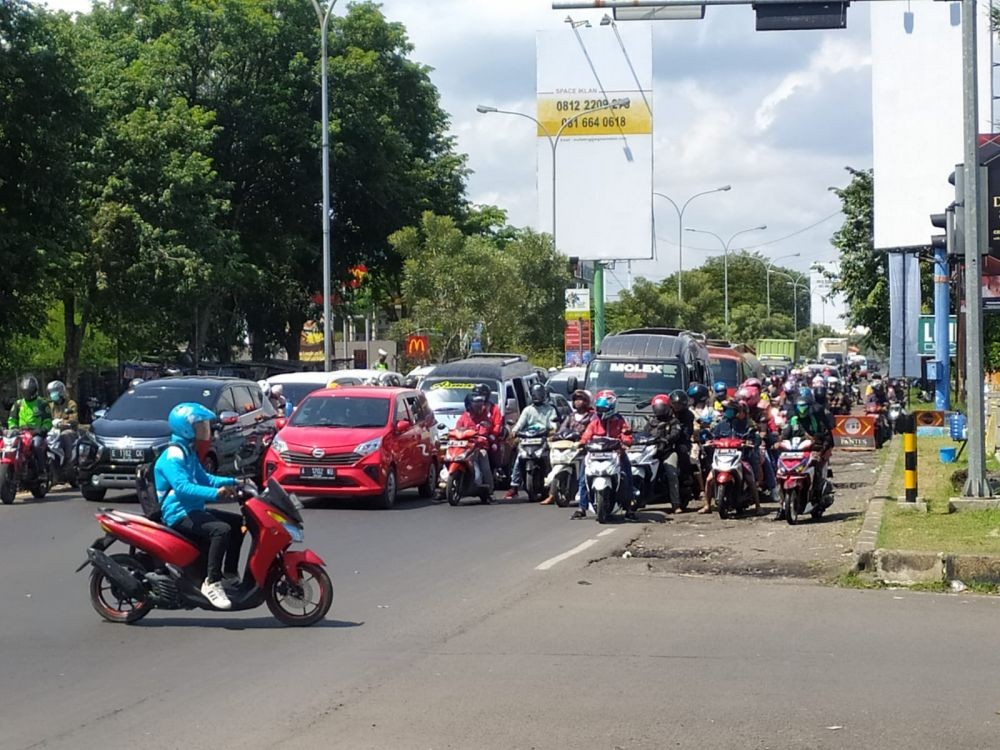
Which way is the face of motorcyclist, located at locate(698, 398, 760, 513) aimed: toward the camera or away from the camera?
toward the camera

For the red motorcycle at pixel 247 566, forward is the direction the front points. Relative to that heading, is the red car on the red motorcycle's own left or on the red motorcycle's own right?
on the red motorcycle's own left

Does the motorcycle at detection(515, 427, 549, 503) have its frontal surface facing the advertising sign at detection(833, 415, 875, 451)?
no

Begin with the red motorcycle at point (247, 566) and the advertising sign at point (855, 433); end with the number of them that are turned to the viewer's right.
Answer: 1

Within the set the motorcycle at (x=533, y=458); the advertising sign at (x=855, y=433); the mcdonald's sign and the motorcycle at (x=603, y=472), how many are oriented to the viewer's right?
0

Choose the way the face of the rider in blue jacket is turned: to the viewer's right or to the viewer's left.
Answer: to the viewer's right

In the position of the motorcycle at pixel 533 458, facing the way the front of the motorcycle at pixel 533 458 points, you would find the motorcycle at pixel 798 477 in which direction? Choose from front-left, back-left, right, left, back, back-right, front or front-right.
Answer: front-left

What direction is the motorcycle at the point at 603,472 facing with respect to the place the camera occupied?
facing the viewer

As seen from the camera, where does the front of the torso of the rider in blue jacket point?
to the viewer's right

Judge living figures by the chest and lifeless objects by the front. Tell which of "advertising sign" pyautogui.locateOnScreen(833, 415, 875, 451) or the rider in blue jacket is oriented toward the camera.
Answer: the advertising sign

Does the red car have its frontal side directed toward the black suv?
no

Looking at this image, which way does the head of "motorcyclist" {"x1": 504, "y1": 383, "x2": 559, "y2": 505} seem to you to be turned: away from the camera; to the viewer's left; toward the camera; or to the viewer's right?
toward the camera

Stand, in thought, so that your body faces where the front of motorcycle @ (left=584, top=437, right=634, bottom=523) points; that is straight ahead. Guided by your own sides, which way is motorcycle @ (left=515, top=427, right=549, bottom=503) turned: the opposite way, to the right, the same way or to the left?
the same way

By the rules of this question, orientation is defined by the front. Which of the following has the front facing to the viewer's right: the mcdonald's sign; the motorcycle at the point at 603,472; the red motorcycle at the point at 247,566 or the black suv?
the red motorcycle

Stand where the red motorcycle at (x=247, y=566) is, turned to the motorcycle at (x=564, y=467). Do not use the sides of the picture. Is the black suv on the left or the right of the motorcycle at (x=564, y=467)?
left

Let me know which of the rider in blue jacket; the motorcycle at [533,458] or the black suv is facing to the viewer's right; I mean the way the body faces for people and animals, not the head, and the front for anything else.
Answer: the rider in blue jacket

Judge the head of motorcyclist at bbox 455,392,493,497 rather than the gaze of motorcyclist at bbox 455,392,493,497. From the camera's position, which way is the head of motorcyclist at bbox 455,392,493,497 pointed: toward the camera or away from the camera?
toward the camera

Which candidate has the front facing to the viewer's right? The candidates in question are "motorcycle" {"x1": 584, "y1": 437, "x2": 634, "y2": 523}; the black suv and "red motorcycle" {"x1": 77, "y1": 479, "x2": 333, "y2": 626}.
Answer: the red motorcycle

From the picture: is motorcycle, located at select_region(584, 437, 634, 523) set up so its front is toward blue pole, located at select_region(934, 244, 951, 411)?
no
